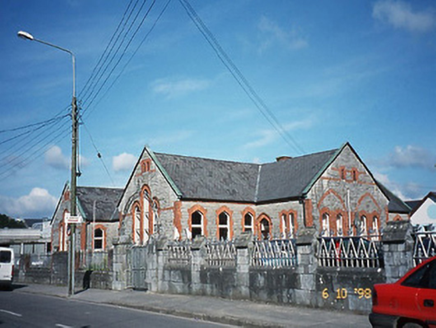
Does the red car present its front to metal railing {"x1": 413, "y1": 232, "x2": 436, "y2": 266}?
no

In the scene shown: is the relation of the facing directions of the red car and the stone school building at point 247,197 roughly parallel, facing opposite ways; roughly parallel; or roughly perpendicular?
roughly perpendicular

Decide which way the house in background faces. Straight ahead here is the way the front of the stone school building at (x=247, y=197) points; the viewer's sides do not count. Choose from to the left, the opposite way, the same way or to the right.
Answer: the same way

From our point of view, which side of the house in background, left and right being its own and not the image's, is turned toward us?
front

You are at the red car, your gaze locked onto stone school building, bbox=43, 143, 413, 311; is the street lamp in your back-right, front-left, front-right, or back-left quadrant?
front-left

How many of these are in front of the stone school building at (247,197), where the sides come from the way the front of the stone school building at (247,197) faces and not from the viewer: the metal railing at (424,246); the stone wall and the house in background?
2

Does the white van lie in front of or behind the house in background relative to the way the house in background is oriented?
in front

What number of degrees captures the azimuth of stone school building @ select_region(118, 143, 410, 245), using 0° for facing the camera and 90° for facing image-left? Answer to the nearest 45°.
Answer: approximately 0°
